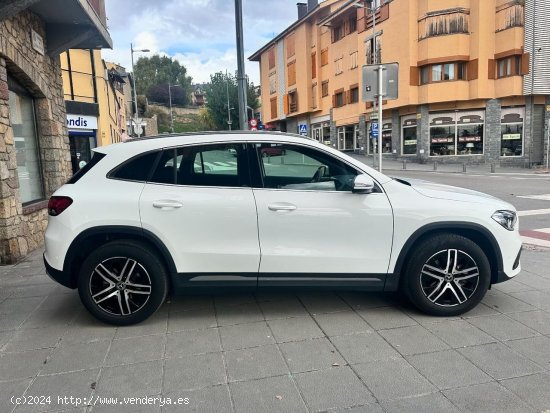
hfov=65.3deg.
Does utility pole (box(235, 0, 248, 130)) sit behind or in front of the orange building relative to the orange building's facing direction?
in front

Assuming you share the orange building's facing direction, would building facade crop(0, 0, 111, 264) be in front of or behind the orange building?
in front

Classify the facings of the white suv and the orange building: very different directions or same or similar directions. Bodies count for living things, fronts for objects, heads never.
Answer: very different directions

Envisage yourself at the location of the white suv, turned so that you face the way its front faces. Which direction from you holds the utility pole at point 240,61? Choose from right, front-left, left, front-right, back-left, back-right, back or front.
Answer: left

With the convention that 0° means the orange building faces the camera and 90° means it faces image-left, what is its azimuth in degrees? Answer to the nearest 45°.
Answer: approximately 45°

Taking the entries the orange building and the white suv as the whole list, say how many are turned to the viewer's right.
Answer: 1

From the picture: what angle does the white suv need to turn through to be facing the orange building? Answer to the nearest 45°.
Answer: approximately 45° to its left

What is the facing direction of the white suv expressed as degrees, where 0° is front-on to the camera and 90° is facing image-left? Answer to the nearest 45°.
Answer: approximately 270°

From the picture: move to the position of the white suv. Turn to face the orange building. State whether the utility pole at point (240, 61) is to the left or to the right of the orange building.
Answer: left
